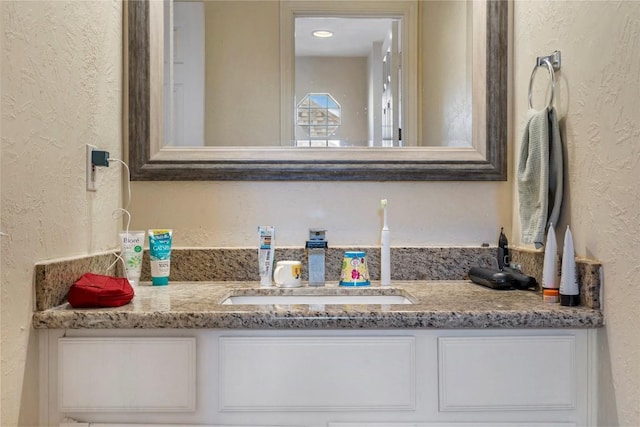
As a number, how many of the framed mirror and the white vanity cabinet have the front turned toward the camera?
2

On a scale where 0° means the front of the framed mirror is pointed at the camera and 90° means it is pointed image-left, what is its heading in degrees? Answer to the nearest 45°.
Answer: approximately 0°
